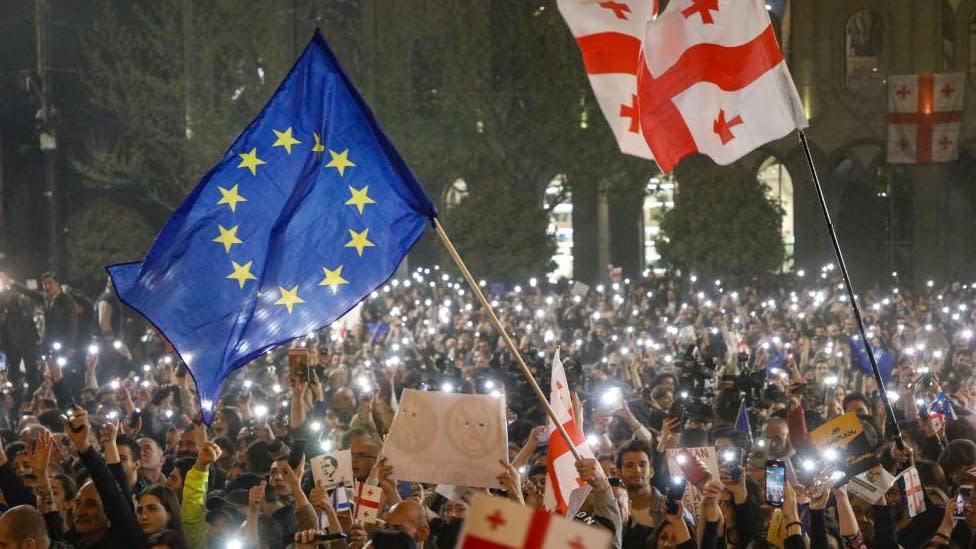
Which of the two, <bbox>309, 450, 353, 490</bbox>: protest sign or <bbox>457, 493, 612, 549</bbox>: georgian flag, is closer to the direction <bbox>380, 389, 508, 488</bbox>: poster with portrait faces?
the georgian flag

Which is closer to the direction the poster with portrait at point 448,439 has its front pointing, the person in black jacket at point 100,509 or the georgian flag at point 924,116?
the person in black jacket

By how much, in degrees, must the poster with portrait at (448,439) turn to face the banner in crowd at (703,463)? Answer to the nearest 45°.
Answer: approximately 90° to its left

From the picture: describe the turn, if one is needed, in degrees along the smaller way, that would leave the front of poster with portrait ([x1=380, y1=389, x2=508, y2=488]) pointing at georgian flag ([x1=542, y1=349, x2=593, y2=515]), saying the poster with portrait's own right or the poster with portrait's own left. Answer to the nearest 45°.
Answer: approximately 45° to the poster with portrait's own left

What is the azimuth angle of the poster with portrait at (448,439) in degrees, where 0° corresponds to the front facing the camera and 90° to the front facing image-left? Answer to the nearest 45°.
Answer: approximately 0°

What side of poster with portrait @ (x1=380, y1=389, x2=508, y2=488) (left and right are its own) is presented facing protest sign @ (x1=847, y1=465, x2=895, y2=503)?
left

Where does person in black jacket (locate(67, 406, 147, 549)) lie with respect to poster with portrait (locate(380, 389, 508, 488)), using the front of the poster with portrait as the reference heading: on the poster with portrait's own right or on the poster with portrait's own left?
on the poster with portrait's own right

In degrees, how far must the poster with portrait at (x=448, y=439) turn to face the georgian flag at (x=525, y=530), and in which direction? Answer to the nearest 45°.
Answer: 0° — it already faces it

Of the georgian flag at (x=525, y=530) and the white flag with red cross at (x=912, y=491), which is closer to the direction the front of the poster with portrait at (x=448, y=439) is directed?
the georgian flag
